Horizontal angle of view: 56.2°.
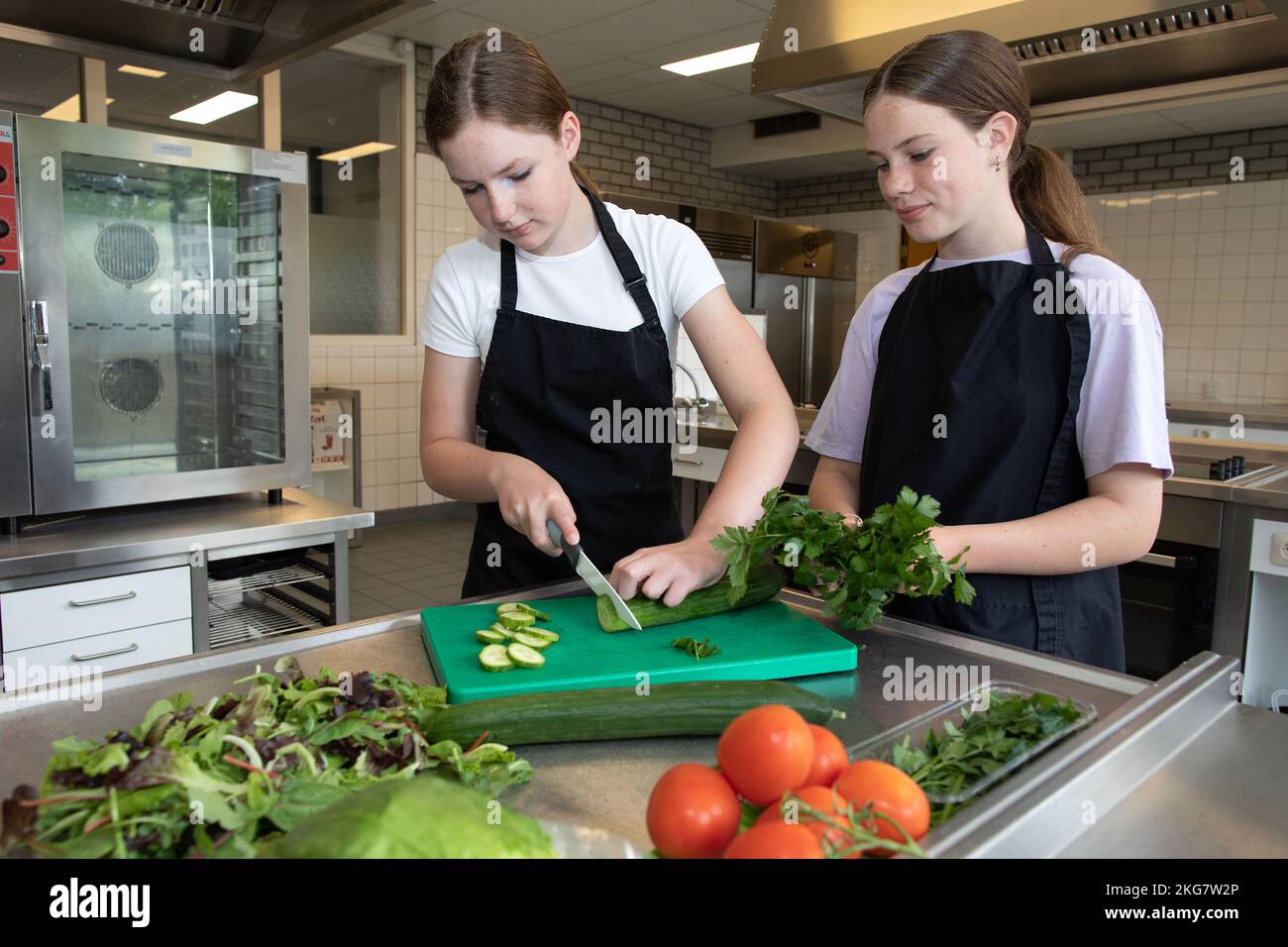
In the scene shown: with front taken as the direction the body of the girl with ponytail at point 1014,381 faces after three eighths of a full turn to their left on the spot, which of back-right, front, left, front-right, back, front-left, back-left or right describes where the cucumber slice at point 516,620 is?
back-right

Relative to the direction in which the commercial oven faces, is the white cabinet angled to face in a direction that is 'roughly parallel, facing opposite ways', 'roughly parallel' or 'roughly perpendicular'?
roughly parallel

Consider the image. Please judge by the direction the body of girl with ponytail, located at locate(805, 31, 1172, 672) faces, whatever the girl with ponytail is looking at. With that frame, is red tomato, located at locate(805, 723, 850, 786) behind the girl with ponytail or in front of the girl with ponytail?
in front

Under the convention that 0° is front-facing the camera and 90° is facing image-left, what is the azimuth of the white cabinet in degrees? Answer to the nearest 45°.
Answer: approximately 315°

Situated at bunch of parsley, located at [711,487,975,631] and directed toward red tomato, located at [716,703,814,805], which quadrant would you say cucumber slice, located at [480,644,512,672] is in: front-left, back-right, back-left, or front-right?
front-right

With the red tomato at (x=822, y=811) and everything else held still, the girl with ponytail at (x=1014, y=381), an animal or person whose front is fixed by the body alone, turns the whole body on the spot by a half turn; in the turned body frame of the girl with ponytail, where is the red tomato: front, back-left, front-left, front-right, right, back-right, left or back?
back-right

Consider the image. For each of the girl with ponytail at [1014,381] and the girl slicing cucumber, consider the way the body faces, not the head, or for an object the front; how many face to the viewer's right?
0

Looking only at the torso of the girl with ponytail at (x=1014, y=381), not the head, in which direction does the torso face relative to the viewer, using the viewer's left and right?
facing the viewer and to the left of the viewer

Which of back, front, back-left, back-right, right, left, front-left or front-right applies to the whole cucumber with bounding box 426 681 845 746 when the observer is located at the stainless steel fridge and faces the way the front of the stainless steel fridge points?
front-right

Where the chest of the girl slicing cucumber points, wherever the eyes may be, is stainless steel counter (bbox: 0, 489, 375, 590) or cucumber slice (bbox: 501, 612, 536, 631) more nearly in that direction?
the cucumber slice

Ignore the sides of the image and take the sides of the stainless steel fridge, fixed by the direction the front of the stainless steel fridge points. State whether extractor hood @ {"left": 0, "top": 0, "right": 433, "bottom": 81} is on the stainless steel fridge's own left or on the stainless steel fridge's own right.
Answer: on the stainless steel fridge's own right

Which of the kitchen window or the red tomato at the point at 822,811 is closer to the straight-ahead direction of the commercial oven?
the red tomato

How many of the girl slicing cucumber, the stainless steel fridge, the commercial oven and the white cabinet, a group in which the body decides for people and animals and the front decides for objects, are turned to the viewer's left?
0

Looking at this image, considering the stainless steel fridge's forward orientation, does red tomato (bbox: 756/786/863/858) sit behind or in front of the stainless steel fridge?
in front

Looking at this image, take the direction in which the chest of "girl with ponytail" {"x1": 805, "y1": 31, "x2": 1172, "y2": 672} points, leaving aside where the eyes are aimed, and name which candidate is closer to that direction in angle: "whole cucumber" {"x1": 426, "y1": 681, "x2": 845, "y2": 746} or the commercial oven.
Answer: the whole cucumber

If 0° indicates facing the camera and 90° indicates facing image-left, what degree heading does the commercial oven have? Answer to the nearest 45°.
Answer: approximately 315°

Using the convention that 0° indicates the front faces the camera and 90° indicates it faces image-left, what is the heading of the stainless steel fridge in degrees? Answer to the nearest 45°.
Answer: approximately 315°

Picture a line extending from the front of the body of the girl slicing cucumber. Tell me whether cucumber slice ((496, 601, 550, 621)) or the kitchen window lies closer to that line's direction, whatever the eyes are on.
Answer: the cucumber slice

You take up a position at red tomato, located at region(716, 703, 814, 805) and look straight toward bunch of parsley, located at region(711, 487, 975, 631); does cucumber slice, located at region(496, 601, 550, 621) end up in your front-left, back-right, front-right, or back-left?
front-left

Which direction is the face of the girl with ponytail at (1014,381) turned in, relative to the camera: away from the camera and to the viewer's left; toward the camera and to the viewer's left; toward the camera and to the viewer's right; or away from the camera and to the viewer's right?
toward the camera and to the viewer's left
